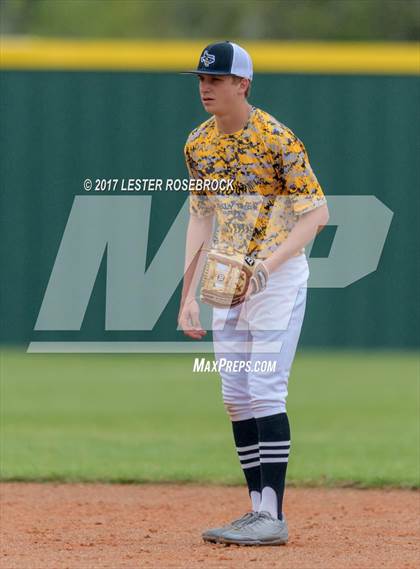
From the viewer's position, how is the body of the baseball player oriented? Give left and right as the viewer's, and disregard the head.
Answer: facing the viewer and to the left of the viewer
